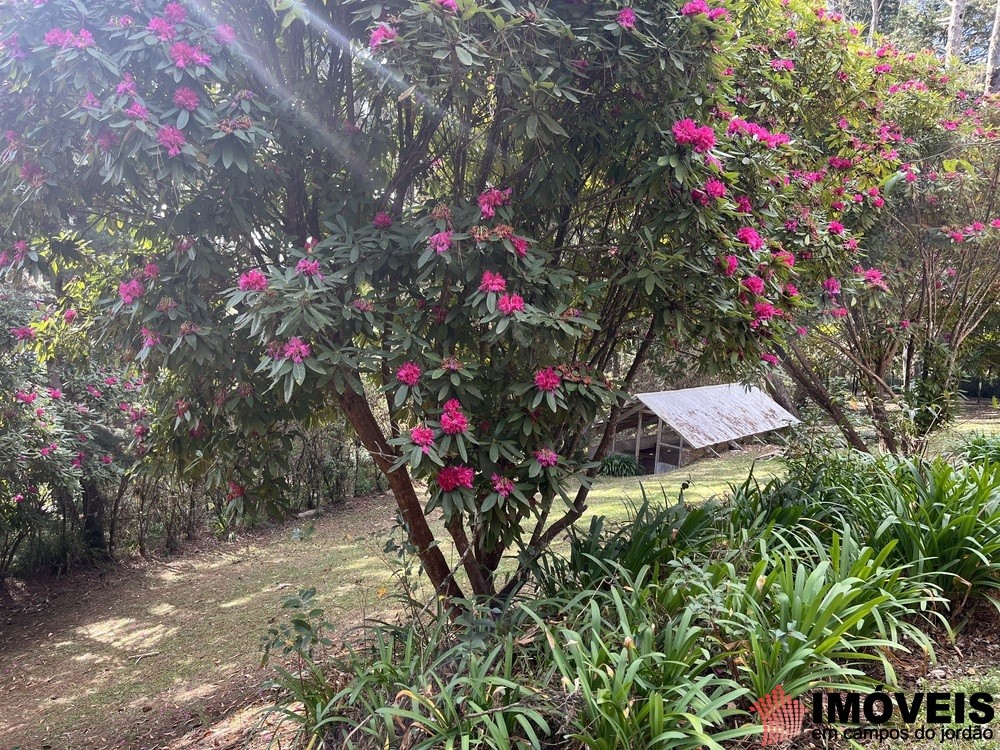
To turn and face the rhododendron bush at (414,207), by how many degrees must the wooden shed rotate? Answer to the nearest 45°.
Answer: approximately 45° to its left

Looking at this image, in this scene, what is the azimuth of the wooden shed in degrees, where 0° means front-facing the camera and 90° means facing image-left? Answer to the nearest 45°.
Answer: approximately 45°

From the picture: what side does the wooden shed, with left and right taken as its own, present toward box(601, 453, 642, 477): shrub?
front

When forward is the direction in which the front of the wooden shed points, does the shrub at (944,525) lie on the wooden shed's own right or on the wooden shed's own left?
on the wooden shed's own left

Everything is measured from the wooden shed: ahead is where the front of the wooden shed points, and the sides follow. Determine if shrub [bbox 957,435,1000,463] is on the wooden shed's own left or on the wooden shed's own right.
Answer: on the wooden shed's own left
